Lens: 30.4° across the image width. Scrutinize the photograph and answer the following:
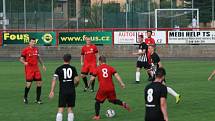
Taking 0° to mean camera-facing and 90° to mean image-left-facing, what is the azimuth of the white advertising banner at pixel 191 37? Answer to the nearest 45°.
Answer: approximately 0°

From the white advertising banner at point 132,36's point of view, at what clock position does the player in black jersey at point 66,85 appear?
The player in black jersey is roughly at 12 o'clock from the white advertising banner.

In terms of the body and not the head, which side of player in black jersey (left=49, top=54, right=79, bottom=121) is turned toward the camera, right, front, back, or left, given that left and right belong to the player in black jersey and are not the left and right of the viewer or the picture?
back

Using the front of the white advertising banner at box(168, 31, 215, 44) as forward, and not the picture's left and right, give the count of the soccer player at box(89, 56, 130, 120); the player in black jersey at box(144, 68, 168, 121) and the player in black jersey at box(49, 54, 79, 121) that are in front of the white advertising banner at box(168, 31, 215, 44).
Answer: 3

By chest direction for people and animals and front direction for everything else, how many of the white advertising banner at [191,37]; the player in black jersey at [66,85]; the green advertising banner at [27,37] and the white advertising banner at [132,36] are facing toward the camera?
3

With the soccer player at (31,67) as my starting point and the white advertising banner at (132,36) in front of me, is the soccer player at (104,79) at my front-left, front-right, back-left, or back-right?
back-right

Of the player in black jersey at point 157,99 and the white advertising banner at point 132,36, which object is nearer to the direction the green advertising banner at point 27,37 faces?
the player in black jersey

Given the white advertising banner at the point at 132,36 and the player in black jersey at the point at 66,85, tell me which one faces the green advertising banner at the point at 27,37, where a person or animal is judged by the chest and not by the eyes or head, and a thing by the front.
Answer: the player in black jersey

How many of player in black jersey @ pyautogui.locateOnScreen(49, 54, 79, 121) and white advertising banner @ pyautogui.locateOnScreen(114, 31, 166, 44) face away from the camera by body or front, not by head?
1

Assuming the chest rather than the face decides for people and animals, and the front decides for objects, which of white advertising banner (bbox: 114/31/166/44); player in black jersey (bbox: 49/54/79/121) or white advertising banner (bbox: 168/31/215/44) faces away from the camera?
the player in black jersey
